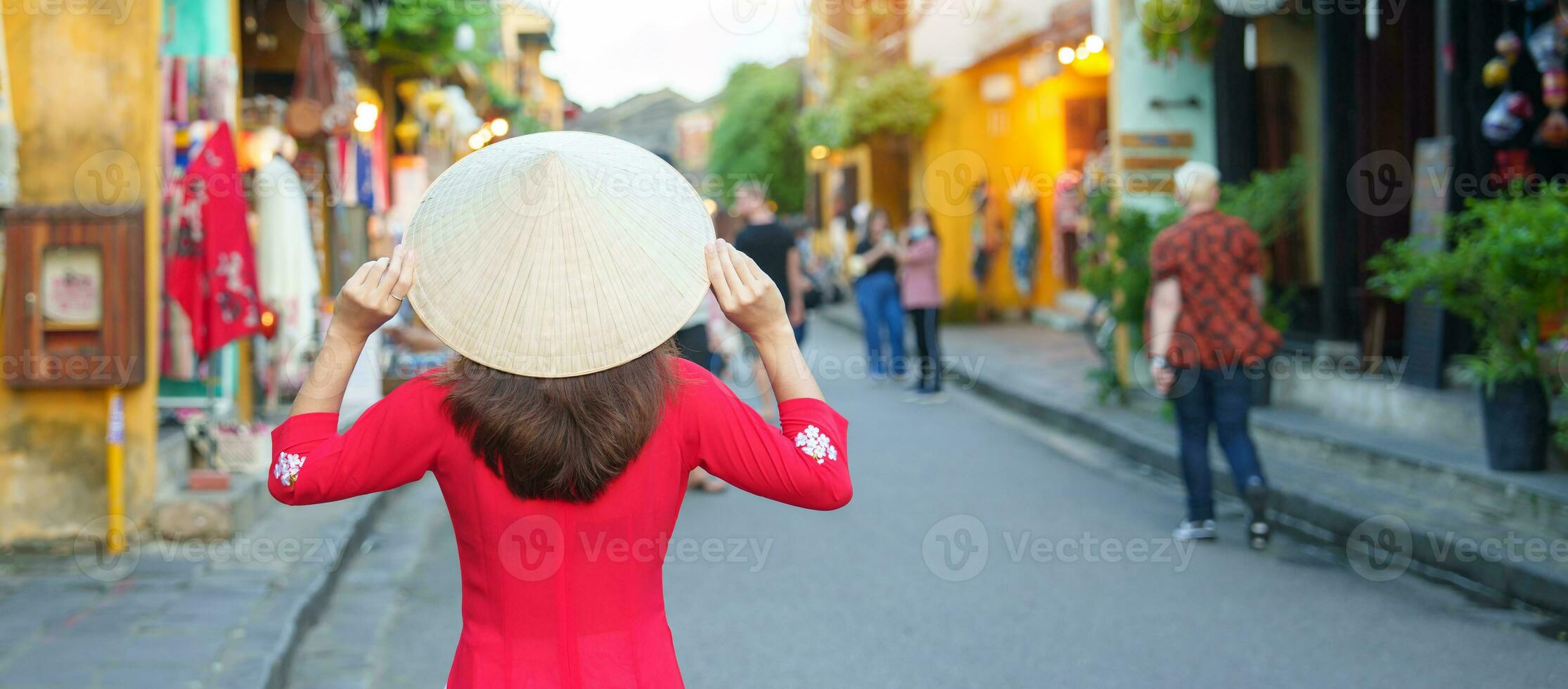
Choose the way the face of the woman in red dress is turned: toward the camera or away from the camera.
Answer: away from the camera

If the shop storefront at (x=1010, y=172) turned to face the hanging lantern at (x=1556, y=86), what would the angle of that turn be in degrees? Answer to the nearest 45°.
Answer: approximately 45° to its left

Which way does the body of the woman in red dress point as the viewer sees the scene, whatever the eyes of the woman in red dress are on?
away from the camera

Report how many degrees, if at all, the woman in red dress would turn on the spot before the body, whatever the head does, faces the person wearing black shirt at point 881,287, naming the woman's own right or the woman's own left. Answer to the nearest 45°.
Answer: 0° — they already face them

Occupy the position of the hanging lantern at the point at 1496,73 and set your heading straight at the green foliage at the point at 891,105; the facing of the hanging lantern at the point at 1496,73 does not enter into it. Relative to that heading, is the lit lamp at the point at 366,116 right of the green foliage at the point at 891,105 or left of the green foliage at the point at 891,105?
left

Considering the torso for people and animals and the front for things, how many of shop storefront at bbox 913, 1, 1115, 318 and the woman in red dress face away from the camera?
1

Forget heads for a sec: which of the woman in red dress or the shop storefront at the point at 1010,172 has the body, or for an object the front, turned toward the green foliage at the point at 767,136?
the woman in red dress

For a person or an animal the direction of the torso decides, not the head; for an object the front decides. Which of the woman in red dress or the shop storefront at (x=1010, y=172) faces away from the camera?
the woman in red dress

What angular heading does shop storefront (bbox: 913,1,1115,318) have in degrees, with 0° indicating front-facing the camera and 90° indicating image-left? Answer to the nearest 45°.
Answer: approximately 45°
